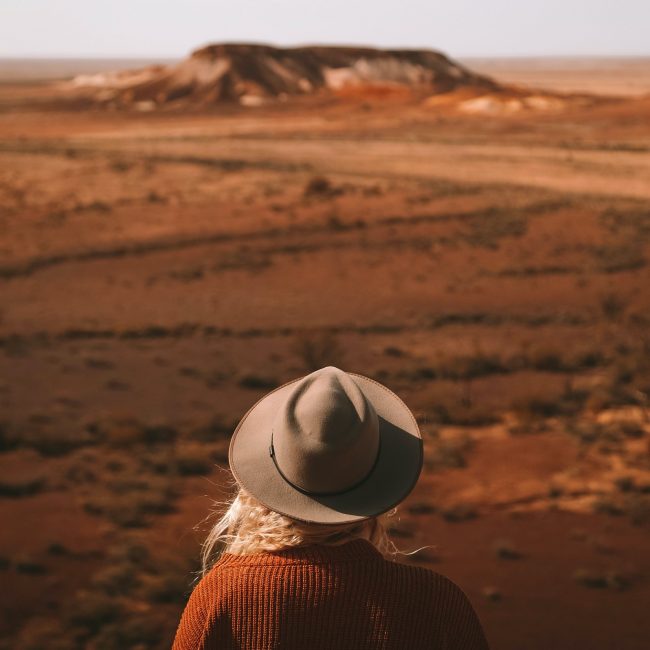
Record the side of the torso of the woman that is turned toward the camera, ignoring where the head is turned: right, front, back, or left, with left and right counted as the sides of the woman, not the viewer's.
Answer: back

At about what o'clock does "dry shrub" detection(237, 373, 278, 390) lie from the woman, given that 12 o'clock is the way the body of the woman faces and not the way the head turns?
The dry shrub is roughly at 12 o'clock from the woman.

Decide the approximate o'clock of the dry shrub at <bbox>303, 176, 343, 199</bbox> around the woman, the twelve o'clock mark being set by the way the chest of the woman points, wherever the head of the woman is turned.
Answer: The dry shrub is roughly at 12 o'clock from the woman.

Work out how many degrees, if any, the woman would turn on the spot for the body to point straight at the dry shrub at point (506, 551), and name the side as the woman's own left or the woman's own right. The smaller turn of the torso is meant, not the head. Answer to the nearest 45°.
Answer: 0° — they already face it

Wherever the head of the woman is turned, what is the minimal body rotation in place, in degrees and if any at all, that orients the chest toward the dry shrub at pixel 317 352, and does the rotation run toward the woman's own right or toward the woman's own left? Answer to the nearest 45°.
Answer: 0° — they already face it

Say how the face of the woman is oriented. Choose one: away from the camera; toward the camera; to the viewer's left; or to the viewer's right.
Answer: away from the camera
